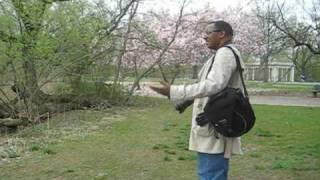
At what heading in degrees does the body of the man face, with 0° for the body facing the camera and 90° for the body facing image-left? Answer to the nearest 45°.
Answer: approximately 90°

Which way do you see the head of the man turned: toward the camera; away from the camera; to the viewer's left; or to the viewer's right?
to the viewer's left

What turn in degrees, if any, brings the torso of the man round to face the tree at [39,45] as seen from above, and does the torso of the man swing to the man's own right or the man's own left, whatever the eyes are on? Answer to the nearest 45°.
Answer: approximately 45° to the man's own right
